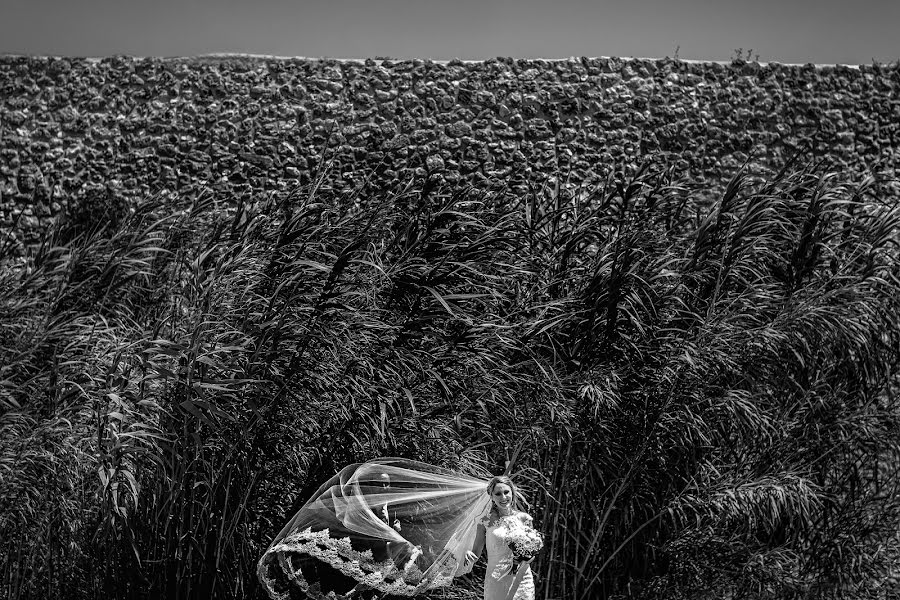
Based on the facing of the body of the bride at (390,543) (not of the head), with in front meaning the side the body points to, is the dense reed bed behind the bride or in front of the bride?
behind

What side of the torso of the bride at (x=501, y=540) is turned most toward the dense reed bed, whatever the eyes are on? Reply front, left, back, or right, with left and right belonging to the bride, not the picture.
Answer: back

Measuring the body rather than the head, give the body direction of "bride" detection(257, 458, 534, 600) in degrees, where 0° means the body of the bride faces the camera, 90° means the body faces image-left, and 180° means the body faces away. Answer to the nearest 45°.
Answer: approximately 0°
